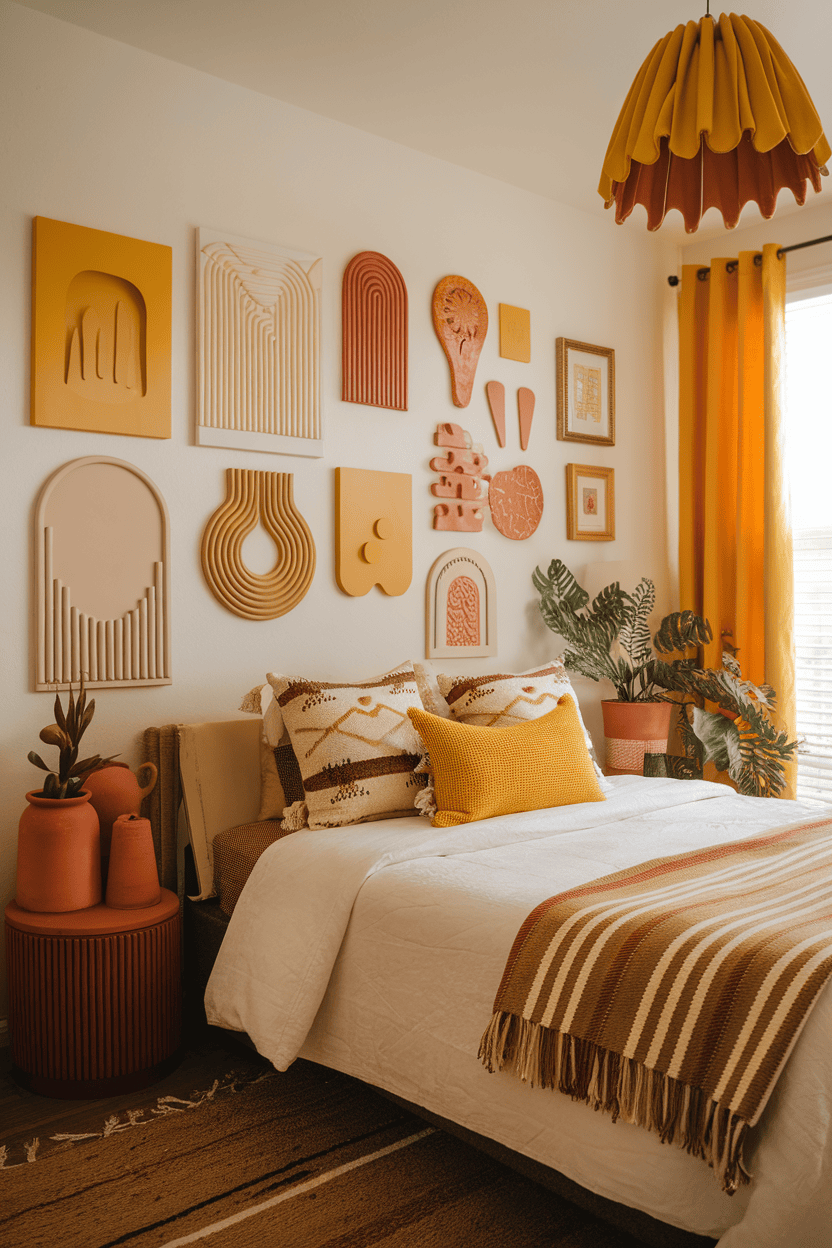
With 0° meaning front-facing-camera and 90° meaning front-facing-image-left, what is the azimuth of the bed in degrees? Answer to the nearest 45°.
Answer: approximately 315°

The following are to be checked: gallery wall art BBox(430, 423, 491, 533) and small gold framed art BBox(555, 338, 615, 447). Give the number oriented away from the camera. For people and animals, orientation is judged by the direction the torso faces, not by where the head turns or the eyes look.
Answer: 0

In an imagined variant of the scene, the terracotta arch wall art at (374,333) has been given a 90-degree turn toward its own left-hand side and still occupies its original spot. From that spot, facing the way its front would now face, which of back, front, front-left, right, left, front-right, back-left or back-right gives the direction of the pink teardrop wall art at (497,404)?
front

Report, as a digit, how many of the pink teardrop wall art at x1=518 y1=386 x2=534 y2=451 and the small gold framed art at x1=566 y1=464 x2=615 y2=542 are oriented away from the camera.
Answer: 0

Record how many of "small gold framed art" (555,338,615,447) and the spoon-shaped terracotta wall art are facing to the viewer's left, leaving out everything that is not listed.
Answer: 0

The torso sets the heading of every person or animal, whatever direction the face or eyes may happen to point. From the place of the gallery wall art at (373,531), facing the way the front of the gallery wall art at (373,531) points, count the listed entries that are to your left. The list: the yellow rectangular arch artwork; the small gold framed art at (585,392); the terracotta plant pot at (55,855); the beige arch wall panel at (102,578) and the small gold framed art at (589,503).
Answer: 2

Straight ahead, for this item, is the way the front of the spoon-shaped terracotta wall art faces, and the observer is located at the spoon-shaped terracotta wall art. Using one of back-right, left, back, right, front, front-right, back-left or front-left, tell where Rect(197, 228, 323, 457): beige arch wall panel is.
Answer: right

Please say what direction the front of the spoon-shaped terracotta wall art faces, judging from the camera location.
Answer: facing the viewer and to the right of the viewer

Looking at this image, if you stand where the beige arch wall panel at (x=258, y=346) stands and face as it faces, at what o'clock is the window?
The window is roughly at 10 o'clock from the beige arch wall panel.
